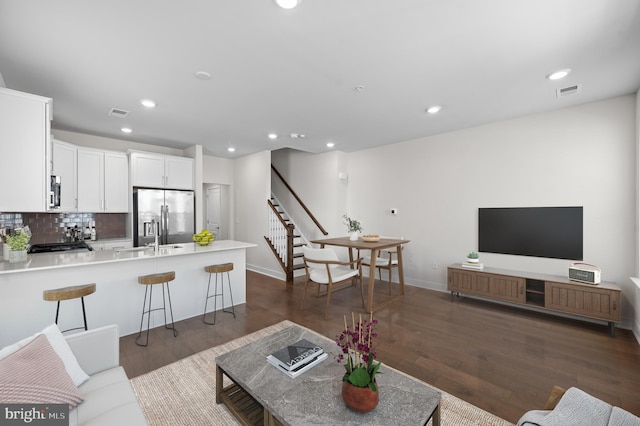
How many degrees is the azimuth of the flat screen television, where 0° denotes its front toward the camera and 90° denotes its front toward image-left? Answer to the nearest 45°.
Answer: approximately 45°

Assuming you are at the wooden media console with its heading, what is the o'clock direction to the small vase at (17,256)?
The small vase is roughly at 12 o'clock from the wooden media console.

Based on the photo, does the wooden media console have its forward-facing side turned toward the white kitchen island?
yes
